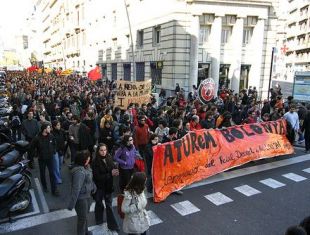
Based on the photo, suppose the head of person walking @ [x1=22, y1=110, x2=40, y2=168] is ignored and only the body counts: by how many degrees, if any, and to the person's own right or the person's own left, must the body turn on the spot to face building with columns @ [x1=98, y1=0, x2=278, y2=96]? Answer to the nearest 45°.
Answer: approximately 135° to the person's own left

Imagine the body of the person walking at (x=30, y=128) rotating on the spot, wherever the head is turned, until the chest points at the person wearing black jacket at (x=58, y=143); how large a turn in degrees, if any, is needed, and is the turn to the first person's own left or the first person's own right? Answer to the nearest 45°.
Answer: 0° — they already face them

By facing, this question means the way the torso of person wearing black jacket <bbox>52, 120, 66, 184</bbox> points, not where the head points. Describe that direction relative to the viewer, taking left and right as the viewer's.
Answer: facing the viewer and to the right of the viewer

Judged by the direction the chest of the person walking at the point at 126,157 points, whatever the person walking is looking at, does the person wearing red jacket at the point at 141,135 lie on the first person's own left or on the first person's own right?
on the first person's own left

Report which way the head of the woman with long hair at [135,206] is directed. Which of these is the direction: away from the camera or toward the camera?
away from the camera

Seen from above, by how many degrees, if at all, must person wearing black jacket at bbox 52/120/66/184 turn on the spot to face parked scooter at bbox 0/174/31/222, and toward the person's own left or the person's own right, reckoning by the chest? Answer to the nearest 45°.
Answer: approximately 90° to the person's own right

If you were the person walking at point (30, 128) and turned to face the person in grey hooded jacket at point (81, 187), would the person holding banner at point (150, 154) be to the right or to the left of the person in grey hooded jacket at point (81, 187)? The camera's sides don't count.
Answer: left

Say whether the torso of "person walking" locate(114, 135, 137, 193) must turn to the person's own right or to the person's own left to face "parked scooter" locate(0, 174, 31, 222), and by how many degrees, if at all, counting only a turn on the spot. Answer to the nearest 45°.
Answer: approximately 135° to the person's own right

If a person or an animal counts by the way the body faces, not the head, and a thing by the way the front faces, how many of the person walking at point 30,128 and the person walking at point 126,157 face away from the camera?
0

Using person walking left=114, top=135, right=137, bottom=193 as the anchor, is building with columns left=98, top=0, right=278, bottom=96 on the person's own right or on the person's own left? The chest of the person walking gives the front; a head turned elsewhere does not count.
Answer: on the person's own left
